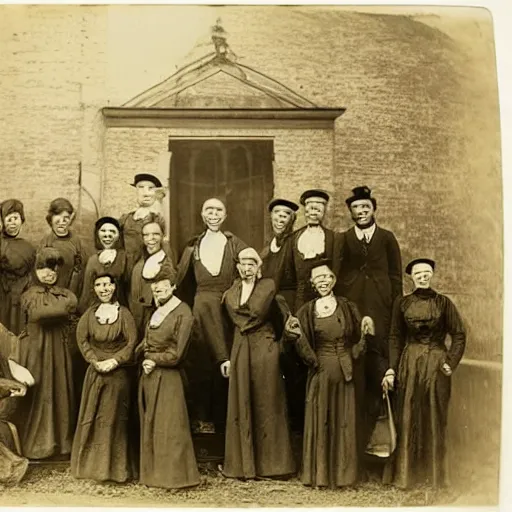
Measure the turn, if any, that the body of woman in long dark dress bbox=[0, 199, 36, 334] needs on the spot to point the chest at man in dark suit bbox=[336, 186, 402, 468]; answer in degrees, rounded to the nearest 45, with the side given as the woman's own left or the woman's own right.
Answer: approximately 90° to the woman's own left

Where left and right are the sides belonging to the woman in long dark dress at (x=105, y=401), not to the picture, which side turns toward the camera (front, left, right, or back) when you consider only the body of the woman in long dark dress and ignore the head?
front

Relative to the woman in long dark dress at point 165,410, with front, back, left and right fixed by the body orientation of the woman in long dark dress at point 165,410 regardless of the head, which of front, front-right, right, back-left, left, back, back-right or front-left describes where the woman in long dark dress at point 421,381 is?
back-left

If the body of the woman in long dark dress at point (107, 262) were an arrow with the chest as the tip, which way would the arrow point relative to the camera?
toward the camera

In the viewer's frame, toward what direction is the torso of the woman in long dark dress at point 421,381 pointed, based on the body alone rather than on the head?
toward the camera

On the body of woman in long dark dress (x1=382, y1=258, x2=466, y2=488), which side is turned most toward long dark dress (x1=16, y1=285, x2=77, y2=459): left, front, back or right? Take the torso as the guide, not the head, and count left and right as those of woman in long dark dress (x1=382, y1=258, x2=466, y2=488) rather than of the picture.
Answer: right

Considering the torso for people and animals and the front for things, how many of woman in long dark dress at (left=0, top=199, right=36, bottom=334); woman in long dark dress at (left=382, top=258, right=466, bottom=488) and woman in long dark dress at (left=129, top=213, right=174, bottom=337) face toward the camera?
3

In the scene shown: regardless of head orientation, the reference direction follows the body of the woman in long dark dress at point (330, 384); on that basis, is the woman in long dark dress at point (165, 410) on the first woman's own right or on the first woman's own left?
on the first woman's own right

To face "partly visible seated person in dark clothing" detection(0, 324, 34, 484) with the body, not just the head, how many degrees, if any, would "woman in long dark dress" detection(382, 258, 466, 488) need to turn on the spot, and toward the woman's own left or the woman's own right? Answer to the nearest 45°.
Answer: approximately 90° to the woman's own right

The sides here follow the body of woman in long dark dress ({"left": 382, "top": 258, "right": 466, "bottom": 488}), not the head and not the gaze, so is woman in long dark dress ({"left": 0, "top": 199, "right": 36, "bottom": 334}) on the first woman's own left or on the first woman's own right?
on the first woman's own right

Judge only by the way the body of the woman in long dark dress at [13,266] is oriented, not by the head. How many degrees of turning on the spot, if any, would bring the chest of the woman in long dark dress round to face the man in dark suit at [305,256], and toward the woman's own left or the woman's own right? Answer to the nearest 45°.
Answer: approximately 90° to the woman's own left

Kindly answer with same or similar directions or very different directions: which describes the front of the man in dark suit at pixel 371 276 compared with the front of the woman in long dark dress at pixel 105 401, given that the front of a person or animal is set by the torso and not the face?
same or similar directions
